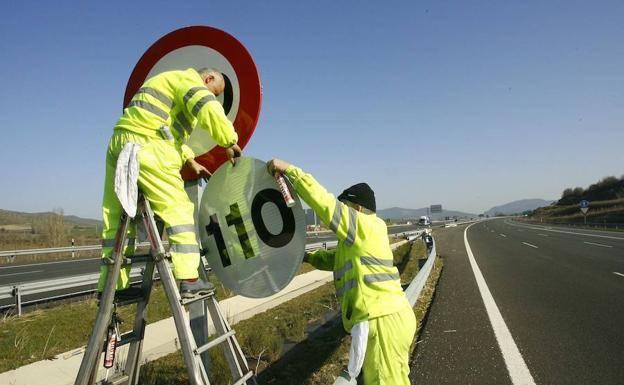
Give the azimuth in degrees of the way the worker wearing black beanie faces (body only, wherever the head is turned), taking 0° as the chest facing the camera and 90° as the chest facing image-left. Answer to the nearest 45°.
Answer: approximately 135°

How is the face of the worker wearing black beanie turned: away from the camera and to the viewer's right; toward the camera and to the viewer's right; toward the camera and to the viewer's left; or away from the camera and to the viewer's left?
away from the camera and to the viewer's left

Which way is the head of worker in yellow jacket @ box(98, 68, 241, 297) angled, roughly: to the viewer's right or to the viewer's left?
to the viewer's right

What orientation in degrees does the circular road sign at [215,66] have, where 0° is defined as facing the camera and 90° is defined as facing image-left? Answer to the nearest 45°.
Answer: approximately 0°
